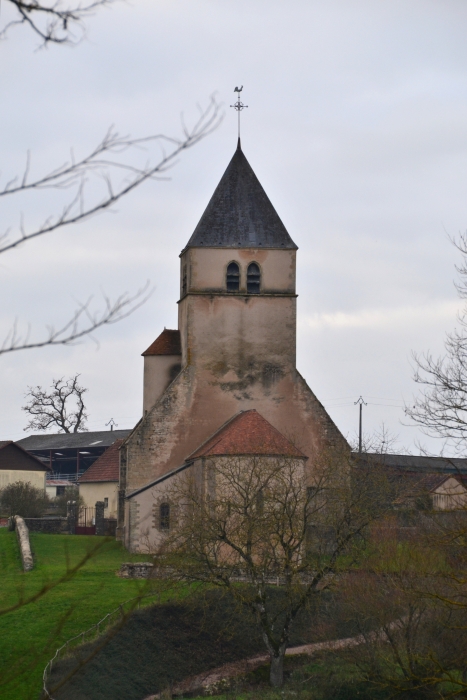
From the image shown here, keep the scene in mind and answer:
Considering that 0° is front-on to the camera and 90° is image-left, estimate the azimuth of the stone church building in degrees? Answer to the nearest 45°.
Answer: approximately 180°

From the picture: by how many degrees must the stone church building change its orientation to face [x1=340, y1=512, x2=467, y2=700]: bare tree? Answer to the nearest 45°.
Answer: approximately 180°

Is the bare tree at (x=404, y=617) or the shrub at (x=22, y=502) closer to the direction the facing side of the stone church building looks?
the shrub

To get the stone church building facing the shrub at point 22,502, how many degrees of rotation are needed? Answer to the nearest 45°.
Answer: approximately 45° to its left

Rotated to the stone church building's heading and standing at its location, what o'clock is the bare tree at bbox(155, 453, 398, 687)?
The bare tree is roughly at 6 o'clock from the stone church building.

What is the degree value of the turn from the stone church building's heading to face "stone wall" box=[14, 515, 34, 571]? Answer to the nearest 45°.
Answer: approximately 135° to its left

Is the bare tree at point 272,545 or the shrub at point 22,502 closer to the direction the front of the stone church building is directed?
the shrub

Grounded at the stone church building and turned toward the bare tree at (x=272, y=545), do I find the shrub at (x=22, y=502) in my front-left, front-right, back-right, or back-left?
back-right
